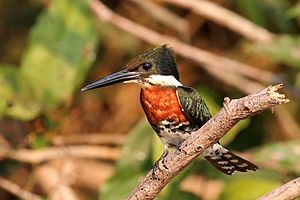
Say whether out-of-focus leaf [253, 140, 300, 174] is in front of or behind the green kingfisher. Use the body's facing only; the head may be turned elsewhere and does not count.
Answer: behind

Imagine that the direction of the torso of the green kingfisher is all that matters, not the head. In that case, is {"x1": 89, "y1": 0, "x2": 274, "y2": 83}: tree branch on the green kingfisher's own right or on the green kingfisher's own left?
on the green kingfisher's own right

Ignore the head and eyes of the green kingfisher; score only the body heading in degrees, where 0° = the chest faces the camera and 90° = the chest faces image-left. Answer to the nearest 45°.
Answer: approximately 45°

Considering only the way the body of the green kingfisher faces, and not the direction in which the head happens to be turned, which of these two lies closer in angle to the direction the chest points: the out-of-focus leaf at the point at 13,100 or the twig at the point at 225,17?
the out-of-focus leaf
